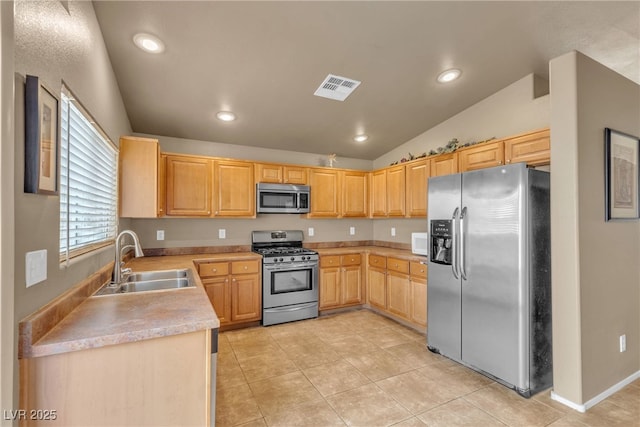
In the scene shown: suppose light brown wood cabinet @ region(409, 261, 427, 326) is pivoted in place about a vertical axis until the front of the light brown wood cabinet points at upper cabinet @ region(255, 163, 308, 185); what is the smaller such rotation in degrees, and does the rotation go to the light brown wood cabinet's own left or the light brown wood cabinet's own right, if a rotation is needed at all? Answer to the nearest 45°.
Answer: approximately 45° to the light brown wood cabinet's own right

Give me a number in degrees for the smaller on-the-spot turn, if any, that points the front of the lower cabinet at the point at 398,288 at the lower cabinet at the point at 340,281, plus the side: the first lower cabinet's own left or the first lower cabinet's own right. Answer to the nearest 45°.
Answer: approximately 45° to the first lower cabinet's own right

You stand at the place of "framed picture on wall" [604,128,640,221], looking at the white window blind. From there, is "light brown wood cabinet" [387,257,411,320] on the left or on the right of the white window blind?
right

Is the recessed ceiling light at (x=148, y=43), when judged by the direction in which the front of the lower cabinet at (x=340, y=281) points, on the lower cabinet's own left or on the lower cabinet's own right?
on the lower cabinet's own right

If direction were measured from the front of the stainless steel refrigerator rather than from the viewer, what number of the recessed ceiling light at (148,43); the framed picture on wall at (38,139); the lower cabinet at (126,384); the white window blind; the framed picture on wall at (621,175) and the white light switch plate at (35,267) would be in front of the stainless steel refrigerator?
5

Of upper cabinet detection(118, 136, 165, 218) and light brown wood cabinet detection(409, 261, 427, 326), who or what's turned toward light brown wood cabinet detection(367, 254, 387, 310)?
the upper cabinet

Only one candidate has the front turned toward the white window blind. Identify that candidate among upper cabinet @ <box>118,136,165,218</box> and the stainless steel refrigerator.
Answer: the stainless steel refrigerator

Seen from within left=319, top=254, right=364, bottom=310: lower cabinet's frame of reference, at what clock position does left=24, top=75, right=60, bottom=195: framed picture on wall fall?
The framed picture on wall is roughly at 2 o'clock from the lower cabinet.

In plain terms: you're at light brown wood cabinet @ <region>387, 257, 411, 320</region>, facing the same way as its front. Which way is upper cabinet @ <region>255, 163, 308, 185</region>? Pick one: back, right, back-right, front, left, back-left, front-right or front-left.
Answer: front-right

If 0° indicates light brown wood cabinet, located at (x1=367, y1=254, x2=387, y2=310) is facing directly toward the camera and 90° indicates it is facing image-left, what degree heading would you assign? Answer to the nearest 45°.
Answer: approximately 45°

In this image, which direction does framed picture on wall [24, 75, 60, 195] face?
to the viewer's right

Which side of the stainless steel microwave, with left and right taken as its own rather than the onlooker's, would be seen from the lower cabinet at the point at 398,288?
left

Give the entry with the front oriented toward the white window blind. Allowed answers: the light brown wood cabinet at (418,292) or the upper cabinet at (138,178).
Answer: the light brown wood cabinet

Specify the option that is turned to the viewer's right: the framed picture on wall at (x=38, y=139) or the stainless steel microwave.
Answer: the framed picture on wall

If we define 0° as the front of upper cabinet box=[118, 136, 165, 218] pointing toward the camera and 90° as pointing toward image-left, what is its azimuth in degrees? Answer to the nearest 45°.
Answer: approximately 270°

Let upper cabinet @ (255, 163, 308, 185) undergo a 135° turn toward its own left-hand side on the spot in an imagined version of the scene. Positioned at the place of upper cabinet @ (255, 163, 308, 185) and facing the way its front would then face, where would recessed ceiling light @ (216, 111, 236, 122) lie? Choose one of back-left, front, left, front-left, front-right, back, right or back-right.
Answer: back
